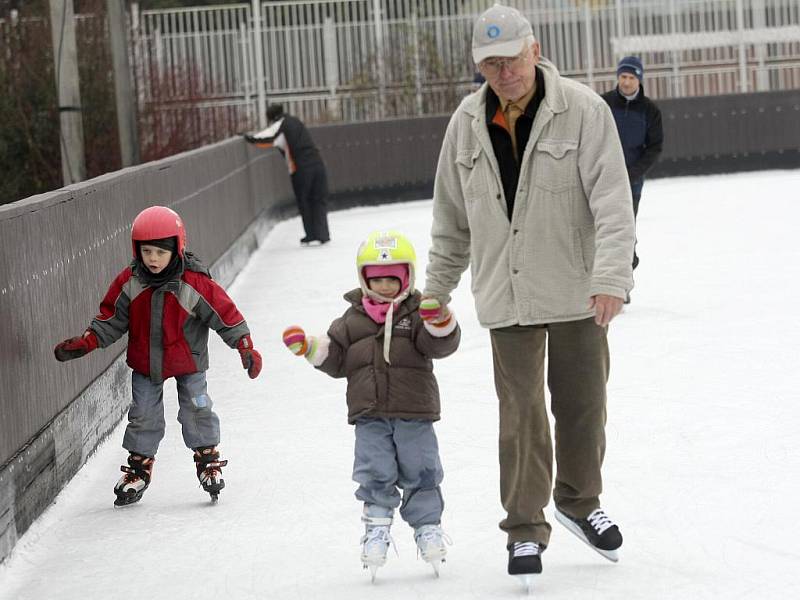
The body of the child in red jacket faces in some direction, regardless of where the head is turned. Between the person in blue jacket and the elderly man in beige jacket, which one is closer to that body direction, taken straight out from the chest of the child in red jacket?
the elderly man in beige jacket

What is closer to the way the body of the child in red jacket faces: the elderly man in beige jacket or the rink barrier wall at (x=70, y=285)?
the elderly man in beige jacket

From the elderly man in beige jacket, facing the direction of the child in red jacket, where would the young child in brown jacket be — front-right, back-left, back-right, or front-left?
front-left

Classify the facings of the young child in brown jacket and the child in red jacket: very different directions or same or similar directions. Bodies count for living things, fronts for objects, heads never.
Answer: same or similar directions

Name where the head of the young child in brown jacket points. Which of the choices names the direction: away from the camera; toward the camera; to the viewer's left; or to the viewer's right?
toward the camera

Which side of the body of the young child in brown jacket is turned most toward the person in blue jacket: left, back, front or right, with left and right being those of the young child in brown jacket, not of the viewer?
back

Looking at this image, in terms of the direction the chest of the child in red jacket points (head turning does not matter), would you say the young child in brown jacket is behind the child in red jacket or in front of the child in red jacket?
in front

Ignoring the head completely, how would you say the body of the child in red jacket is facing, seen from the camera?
toward the camera

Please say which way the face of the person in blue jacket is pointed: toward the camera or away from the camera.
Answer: toward the camera

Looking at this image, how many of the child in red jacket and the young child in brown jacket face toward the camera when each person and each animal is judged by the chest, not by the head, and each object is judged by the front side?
2
